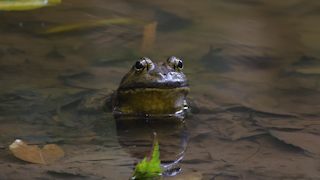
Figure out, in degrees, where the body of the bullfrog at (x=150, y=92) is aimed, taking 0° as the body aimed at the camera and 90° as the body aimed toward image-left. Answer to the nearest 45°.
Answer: approximately 315°

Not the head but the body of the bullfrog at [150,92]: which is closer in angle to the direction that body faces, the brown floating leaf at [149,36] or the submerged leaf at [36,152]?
the submerged leaf

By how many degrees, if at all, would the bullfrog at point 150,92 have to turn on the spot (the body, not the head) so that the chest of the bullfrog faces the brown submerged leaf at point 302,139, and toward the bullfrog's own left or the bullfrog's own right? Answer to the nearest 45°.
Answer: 0° — it already faces it

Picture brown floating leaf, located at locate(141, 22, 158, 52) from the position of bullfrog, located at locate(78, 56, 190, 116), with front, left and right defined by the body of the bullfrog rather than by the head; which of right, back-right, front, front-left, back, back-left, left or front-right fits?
back-left

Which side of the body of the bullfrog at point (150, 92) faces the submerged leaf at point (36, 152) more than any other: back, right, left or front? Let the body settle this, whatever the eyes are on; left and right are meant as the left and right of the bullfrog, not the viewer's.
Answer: right

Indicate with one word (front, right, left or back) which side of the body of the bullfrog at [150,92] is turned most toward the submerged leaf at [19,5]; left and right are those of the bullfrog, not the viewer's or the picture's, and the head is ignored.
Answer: back

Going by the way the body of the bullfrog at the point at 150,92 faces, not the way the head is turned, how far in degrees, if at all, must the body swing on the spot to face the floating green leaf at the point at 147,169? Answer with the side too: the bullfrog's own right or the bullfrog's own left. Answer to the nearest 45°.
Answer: approximately 45° to the bullfrog's own right

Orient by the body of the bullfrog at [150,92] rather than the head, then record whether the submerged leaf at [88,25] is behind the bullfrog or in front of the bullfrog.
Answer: behind
